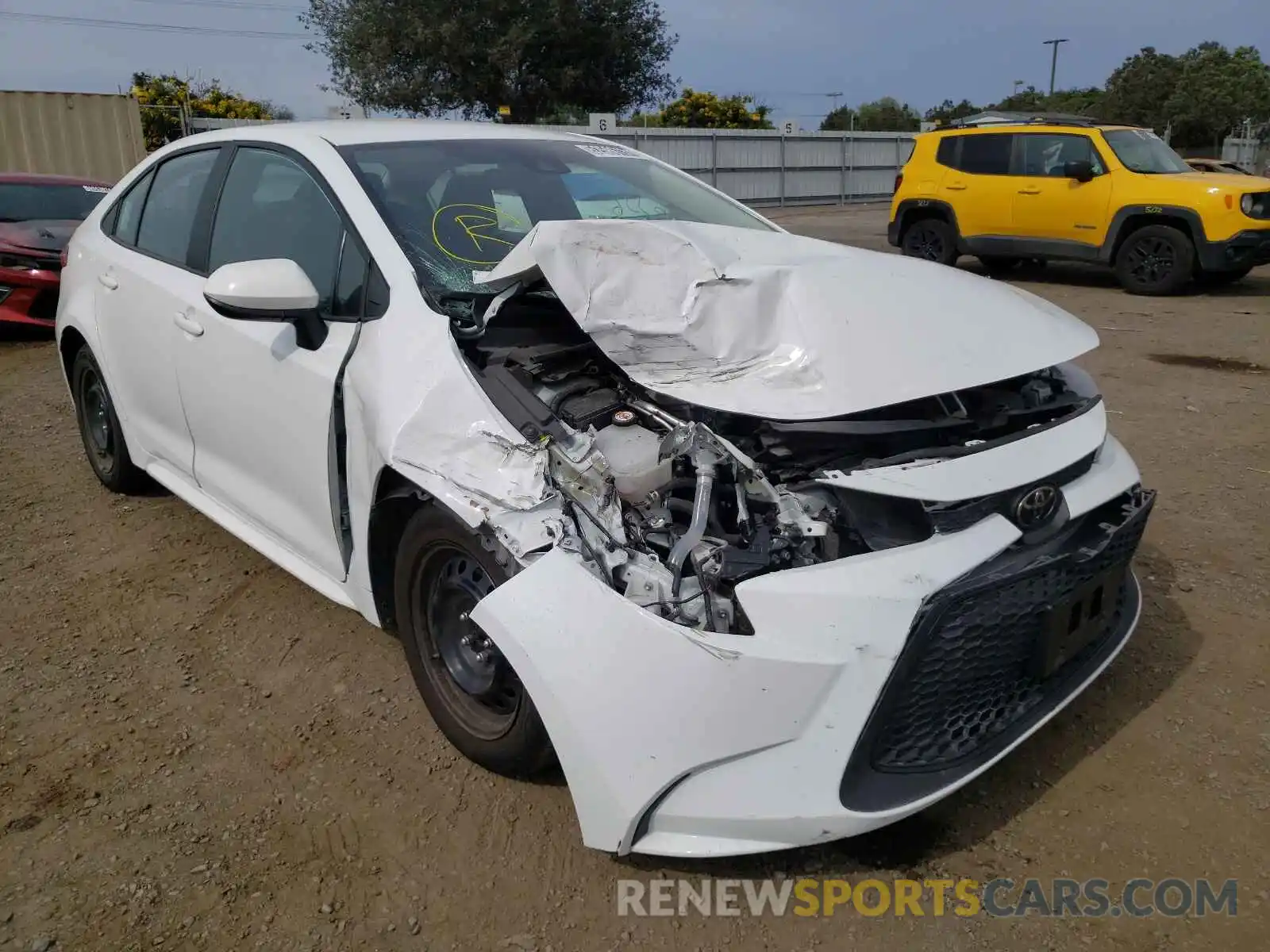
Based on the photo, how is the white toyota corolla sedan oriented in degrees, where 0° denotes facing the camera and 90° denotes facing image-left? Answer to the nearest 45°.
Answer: approximately 315°

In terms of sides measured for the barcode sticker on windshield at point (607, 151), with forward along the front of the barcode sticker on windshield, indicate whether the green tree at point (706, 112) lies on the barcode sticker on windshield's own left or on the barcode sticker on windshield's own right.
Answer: on the barcode sticker on windshield's own left

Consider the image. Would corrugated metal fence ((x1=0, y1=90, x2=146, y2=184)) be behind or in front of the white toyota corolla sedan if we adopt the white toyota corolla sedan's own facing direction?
behind

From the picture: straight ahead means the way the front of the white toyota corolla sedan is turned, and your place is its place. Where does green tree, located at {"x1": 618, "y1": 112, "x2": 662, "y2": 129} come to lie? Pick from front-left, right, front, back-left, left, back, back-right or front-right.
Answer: back-left

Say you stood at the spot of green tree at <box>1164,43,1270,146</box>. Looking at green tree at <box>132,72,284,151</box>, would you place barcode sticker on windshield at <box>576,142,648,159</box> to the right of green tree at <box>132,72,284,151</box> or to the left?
left

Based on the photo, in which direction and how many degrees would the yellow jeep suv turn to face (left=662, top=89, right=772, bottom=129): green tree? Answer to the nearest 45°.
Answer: approximately 180°

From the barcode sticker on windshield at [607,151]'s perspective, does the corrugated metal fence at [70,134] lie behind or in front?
behind

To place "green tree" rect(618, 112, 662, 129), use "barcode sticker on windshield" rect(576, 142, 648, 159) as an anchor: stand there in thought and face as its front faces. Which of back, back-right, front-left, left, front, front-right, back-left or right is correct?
back-left

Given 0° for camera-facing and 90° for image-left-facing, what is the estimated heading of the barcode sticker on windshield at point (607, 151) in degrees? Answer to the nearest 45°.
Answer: approximately 315°

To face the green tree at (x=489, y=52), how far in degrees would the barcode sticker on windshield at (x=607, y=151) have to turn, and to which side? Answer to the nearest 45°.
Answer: approximately 135° to its left

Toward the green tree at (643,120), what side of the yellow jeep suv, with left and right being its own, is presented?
back
